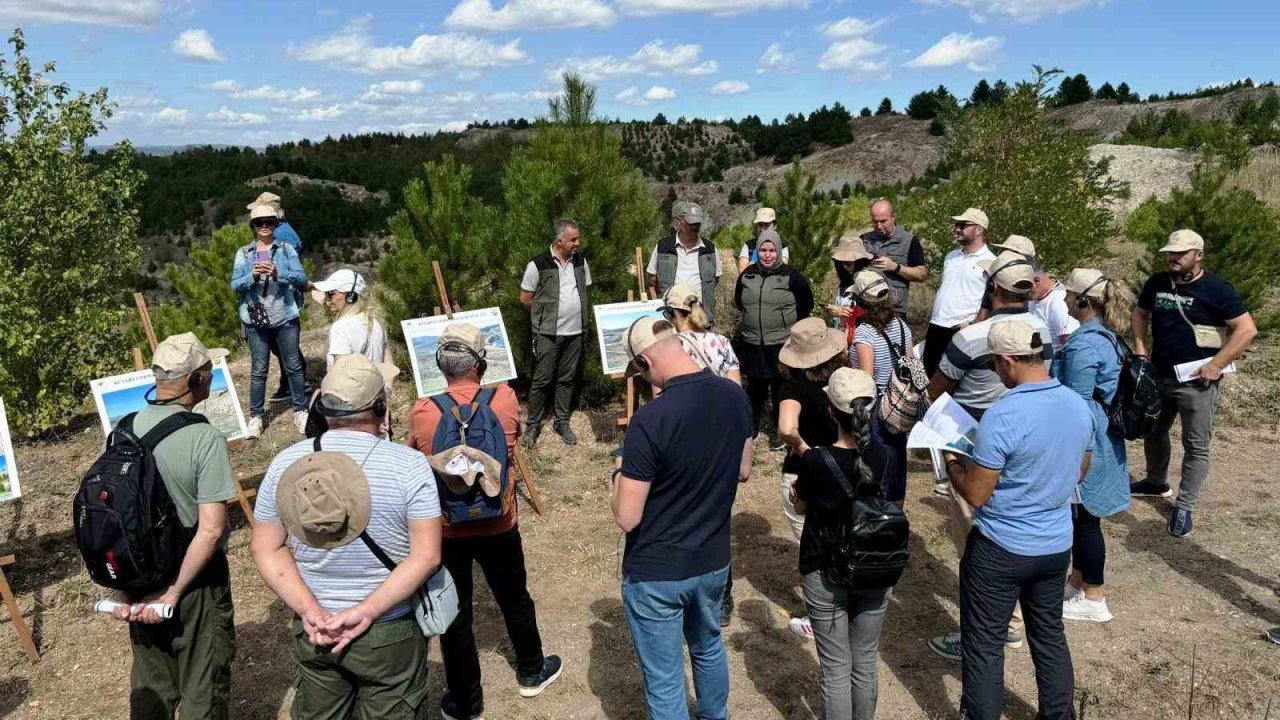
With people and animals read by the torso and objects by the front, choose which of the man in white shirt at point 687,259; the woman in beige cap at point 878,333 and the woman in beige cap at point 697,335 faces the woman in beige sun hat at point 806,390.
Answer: the man in white shirt

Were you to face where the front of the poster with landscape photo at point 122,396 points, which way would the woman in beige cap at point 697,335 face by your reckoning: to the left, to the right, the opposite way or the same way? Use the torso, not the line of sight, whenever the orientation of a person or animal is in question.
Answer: the opposite way

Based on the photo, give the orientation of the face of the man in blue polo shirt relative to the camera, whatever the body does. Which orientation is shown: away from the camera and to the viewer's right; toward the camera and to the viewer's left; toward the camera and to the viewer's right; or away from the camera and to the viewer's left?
away from the camera and to the viewer's left

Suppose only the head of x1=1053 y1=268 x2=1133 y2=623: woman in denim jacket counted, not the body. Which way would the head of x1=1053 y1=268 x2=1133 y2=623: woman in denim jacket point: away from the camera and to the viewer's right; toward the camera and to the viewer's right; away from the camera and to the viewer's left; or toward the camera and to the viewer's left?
away from the camera and to the viewer's left

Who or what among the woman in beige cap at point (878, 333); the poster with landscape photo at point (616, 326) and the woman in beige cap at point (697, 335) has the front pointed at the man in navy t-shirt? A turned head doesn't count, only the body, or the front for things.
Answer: the poster with landscape photo

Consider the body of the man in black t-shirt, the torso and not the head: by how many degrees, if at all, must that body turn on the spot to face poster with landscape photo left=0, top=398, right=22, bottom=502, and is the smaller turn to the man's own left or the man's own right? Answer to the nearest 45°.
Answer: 0° — they already face it

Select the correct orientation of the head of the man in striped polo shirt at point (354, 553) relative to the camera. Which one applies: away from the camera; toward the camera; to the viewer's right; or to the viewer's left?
away from the camera

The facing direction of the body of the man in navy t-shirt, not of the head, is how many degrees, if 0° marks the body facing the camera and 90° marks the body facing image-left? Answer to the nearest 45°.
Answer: approximately 135°

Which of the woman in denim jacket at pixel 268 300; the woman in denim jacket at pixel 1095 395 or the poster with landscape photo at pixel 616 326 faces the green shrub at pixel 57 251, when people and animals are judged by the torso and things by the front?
the woman in denim jacket at pixel 1095 395

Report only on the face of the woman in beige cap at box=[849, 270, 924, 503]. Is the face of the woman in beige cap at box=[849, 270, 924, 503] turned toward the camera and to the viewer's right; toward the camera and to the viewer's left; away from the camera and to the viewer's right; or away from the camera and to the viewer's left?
away from the camera and to the viewer's left
